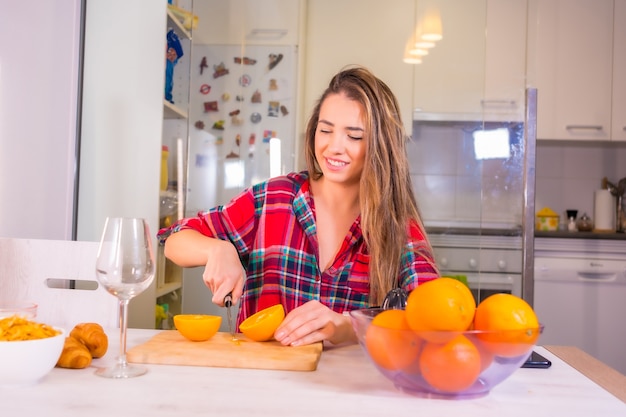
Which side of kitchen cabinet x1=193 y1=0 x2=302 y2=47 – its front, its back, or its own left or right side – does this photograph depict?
front

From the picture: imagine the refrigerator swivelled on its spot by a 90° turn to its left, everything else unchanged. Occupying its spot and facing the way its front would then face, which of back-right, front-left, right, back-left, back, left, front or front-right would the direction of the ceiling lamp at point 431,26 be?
front

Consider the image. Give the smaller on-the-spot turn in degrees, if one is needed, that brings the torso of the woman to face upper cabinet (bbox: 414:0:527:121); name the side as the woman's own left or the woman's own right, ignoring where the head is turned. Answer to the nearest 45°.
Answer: approximately 135° to the woman's own left

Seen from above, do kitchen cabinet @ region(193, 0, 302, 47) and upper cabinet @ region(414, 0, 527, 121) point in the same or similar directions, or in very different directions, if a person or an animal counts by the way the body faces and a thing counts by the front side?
same or similar directions

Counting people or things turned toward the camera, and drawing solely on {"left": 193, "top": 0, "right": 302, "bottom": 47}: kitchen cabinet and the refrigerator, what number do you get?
2

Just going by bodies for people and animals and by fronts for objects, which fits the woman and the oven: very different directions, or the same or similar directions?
same or similar directions

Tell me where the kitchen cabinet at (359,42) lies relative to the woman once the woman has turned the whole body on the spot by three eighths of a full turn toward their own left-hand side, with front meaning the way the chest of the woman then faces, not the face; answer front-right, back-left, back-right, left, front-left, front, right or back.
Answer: front-left

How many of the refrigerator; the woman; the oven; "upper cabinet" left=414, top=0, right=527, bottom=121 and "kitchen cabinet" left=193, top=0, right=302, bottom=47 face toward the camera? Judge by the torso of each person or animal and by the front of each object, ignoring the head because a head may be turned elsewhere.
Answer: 5

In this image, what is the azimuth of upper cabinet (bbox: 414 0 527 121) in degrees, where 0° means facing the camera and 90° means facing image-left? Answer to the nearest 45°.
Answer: approximately 0°

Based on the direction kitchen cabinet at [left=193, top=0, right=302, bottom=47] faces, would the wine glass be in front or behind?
in front

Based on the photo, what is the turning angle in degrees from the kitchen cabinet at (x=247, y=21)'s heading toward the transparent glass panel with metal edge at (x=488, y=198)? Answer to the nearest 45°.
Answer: approximately 90° to its left

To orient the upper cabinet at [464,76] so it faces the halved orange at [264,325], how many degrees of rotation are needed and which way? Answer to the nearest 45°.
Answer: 0° — it already faces it

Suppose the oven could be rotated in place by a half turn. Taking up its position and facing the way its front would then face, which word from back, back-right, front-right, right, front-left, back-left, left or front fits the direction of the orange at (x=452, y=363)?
back

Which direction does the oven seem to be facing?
toward the camera

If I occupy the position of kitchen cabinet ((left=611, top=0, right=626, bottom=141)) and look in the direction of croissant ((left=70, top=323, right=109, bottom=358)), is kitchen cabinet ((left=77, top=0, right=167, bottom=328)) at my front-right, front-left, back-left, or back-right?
front-right

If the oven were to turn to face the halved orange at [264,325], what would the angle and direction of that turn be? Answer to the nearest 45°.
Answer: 0° — it already faces it

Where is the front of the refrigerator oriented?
toward the camera
